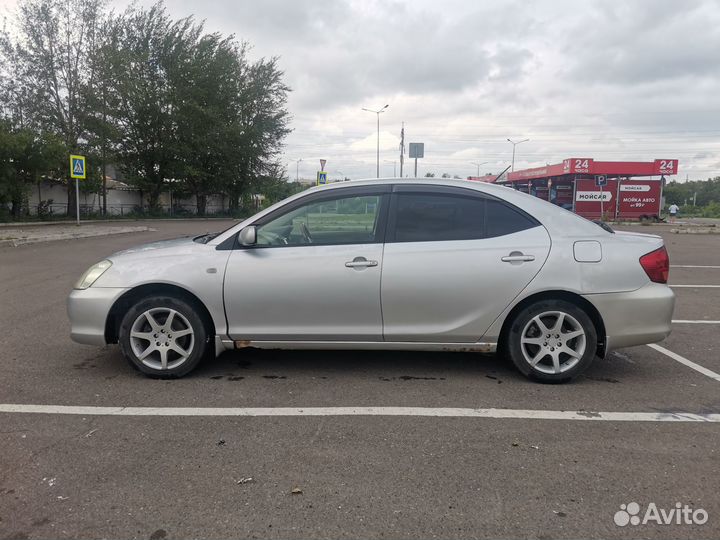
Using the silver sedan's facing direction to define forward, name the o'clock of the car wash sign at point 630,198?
The car wash sign is roughly at 4 o'clock from the silver sedan.

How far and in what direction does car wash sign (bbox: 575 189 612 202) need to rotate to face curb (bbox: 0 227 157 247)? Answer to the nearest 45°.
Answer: approximately 45° to its right

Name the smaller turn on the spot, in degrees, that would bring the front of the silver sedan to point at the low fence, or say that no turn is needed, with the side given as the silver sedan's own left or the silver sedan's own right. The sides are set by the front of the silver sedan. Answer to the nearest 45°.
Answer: approximately 45° to the silver sedan's own right

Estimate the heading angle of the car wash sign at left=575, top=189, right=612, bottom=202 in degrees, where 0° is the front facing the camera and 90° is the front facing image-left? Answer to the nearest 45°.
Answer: approximately 0°

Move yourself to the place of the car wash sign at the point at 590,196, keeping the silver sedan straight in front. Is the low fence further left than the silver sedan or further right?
right

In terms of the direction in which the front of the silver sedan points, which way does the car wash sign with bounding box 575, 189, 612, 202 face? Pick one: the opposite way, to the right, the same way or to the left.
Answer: to the left

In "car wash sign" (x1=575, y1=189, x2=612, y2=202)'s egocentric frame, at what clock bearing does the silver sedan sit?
The silver sedan is roughly at 12 o'clock from the car wash sign.

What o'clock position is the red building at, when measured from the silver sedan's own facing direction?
The red building is roughly at 4 o'clock from the silver sedan.

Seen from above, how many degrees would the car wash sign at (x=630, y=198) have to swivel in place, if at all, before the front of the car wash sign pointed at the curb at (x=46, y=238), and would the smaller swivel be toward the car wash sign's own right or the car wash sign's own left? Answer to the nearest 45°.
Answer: approximately 45° to the car wash sign's own right

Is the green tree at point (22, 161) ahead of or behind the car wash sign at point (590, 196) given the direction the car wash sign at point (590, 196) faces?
ahead

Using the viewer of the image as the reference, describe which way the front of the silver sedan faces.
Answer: facing to the left of the viewer
